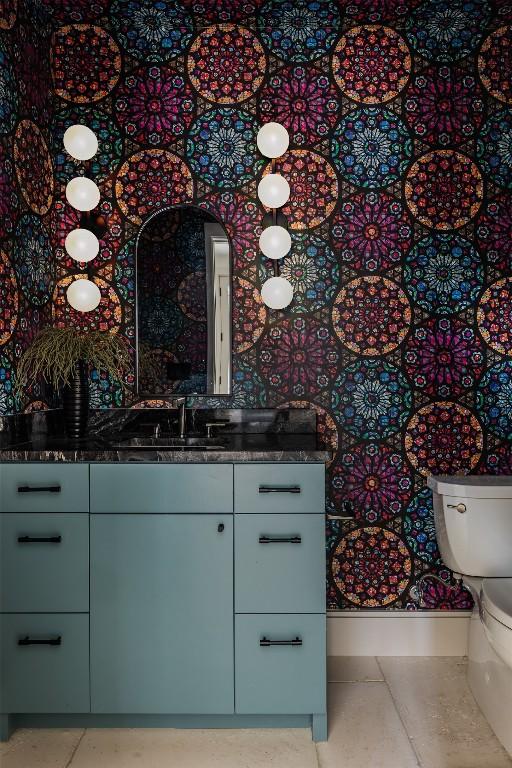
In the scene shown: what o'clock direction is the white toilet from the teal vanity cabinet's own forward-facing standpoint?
The white toilet is roughly at 9 o'clock from the teal vanity cabinet.

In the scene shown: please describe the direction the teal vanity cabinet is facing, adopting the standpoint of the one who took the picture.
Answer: facing the viewer
